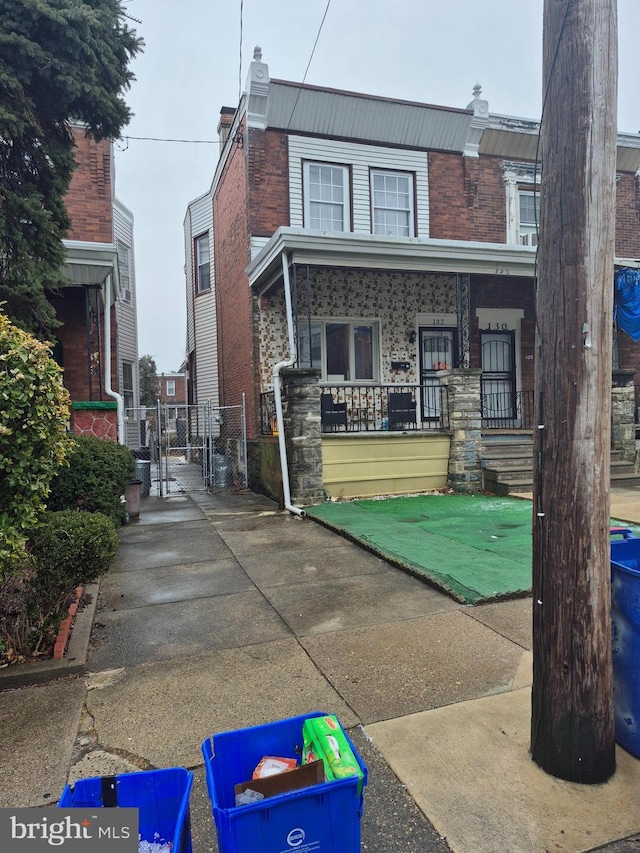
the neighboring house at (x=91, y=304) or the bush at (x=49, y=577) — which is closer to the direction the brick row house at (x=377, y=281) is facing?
the bush

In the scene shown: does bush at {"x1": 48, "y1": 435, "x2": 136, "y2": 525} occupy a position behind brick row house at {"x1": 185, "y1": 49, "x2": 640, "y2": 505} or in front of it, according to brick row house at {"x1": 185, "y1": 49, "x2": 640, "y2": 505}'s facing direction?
in front

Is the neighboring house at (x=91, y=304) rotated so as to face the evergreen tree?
yes

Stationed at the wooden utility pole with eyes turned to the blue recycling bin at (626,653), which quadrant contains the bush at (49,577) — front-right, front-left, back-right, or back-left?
back-left

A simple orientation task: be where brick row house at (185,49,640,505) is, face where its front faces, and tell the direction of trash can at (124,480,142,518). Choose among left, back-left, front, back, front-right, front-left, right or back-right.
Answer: front-right

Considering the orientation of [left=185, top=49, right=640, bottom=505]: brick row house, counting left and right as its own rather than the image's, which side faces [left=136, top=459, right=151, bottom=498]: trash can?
right

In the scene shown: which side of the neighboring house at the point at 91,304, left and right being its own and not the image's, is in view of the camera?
front

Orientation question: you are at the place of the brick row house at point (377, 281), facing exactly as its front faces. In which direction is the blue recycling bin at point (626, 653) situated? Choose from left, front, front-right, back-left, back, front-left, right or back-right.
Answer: front

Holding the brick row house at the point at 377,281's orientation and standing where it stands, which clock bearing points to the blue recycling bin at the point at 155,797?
The blue recycling bin is roughly at 12 o'clock from the brick row house.

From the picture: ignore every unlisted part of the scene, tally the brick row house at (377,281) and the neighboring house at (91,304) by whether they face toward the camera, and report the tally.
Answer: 2

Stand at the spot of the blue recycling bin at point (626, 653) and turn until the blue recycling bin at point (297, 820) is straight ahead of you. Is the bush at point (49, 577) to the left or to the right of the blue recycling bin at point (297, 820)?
right

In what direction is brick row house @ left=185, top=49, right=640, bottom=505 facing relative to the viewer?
toward the camera

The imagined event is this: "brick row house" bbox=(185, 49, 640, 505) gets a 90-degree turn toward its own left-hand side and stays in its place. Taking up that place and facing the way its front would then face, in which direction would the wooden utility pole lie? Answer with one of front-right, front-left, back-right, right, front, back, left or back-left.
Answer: right

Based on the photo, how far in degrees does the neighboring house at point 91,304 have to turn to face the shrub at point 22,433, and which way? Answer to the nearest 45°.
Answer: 0° — it already faces it
